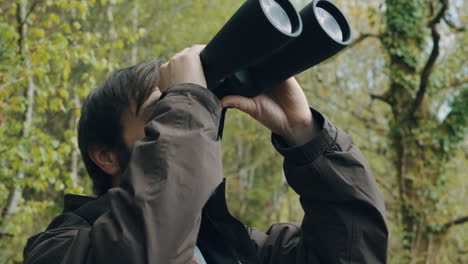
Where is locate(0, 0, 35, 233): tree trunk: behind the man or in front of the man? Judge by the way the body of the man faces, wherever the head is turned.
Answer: behind
